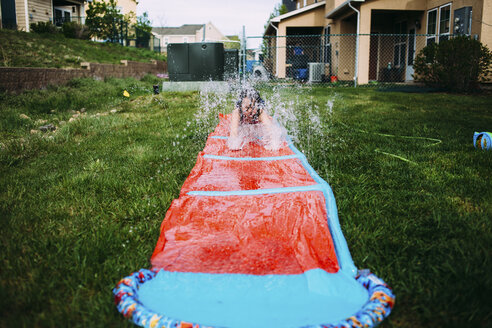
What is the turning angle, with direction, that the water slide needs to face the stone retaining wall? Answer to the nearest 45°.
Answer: approximately 135° to its right

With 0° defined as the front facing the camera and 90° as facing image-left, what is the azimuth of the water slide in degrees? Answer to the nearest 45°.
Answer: approximately 0°

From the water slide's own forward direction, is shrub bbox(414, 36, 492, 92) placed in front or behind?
behind

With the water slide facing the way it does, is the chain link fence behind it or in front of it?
behind

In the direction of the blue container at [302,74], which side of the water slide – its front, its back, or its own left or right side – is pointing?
back

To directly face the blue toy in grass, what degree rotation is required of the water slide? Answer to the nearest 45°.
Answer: approximately 135° to its left

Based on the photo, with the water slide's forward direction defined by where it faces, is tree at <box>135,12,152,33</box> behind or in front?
behind
